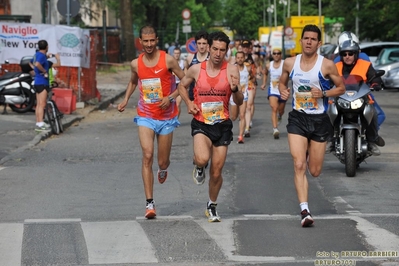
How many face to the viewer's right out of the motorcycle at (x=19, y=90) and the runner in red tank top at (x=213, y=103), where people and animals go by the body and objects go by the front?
0

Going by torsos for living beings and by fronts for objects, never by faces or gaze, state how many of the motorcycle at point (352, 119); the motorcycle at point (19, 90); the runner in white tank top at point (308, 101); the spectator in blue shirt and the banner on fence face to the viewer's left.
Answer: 1

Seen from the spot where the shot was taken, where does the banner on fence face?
facing the viewer

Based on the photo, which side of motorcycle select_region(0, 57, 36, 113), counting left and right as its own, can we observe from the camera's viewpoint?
left

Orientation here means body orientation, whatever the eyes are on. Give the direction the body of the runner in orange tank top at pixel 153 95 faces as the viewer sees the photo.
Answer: toward the camera

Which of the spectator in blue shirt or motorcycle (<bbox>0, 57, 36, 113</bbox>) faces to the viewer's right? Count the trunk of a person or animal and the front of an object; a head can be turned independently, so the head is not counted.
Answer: the spectator in blue shirt

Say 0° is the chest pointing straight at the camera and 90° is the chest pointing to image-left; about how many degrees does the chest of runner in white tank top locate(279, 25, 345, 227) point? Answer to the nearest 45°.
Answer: approximately 0°

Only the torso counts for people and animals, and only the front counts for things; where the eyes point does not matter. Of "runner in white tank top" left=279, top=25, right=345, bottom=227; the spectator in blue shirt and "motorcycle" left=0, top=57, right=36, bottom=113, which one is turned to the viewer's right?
the spectator in blue shirt

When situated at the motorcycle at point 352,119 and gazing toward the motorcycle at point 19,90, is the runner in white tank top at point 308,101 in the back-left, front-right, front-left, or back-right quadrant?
back-left

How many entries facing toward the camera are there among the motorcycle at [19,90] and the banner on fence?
1

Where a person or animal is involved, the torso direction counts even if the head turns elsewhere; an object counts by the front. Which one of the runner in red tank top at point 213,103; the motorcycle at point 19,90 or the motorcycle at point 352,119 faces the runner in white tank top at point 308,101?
the motorcycle at point 352,119

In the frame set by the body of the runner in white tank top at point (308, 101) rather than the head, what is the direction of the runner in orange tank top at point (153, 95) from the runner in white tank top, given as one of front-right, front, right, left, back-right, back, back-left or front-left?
right

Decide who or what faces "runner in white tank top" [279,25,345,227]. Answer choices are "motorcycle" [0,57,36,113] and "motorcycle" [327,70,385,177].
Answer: "motorcycle" [327,70,385,177]
